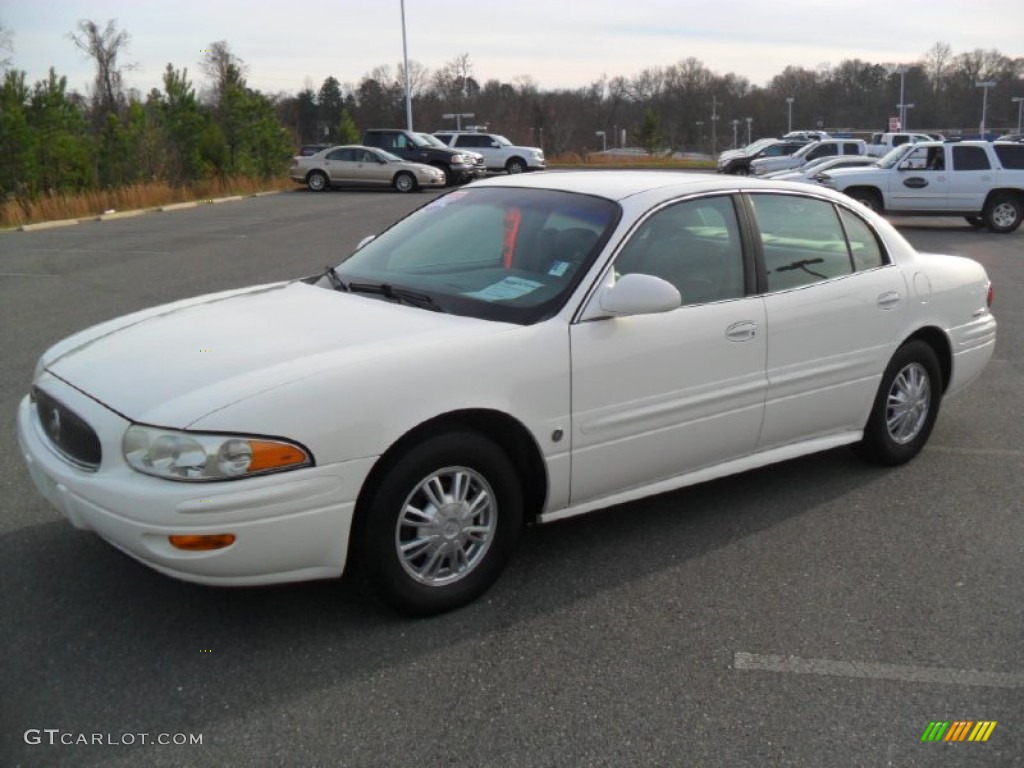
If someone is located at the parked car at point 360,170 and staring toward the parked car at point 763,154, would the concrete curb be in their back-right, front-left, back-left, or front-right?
back-right

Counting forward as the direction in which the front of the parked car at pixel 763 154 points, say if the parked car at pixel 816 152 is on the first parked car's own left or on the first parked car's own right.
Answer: on the first parked car's own left

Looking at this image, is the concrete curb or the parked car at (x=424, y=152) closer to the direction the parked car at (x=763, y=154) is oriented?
the parked car

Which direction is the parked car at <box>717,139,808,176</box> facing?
to the viewer's left

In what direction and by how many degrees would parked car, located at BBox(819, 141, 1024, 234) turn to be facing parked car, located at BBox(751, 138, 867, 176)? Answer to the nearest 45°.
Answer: approximately 90° to its right

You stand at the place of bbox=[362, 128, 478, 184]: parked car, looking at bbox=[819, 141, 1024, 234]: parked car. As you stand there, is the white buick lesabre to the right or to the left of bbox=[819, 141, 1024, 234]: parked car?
right

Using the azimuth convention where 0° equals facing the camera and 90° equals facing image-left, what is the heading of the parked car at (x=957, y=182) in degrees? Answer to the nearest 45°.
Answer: approximately 90°

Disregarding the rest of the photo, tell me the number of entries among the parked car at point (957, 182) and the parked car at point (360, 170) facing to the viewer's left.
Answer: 1

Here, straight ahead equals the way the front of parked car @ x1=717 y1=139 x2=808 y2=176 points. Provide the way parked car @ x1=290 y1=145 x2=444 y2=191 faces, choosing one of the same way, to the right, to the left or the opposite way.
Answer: the opposite way

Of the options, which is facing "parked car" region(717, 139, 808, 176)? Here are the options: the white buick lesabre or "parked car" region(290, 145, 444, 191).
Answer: "parked car" region(290, 145, 444, 191)

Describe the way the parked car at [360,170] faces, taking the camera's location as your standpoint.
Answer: facing to the right of the viewer
